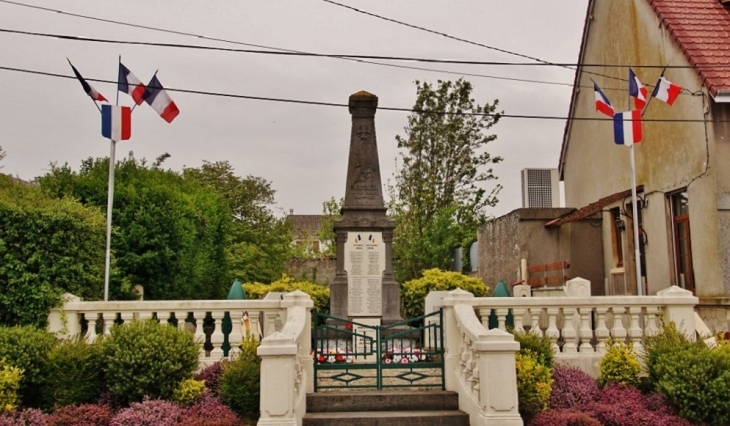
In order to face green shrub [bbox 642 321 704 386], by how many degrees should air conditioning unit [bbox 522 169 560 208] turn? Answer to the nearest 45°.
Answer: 0° — it already faces it

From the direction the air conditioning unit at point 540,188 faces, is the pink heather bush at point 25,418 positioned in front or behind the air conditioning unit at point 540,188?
in front

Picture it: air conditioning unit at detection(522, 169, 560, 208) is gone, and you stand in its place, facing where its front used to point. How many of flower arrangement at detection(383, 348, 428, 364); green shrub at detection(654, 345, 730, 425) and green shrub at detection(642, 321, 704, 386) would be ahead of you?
3

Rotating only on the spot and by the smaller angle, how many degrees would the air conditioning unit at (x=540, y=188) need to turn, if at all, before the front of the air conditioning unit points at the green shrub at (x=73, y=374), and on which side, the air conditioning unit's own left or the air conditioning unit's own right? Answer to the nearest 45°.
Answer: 0° — it already faces it

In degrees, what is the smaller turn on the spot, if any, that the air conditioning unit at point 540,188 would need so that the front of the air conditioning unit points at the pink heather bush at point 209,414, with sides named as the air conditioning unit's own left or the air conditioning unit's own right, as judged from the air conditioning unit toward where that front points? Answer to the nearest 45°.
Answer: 0° — it already faces it

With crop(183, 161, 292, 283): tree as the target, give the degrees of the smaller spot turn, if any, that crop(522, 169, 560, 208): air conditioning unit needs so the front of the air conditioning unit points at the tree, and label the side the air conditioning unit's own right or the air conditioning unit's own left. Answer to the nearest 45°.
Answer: approximately 90° to the air conditioning unit's own right

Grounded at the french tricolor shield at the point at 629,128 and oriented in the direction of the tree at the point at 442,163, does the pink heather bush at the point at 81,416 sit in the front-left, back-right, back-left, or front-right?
back-left

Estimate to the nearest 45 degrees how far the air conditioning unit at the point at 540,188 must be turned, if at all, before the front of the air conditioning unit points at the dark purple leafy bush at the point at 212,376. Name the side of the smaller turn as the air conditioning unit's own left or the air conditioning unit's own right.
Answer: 0° — it already faces it

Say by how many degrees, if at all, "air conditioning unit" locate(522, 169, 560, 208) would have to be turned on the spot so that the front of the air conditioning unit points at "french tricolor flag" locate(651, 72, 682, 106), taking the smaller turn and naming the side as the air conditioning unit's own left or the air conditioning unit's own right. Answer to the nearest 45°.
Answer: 0° — it already faces it

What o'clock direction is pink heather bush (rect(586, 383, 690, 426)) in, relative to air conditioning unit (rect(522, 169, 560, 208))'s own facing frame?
The pink heather bush is roughly at 12 o'clock from the air conditioning unit.

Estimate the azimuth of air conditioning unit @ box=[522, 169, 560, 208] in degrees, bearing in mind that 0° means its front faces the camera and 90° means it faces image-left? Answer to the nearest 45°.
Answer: approximately 0°
